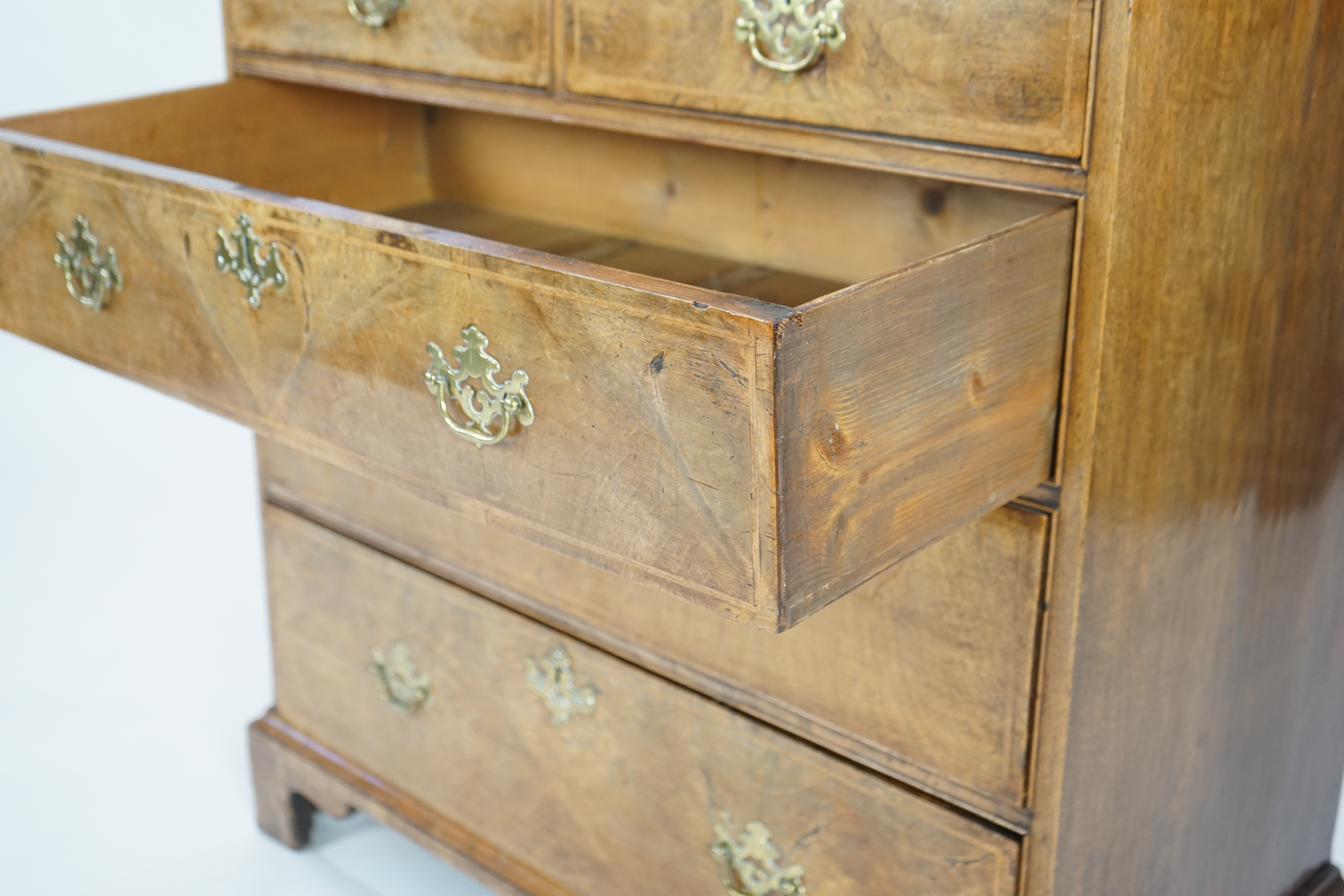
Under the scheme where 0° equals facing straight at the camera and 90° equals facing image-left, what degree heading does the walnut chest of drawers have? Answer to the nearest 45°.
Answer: approximately 45°
